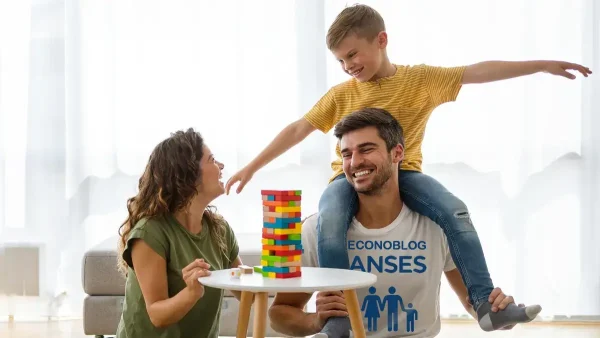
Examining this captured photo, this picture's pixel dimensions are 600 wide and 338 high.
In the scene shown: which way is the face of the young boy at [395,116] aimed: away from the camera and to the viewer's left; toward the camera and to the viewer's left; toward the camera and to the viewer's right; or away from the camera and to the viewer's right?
toward the camera and to the viewer's left

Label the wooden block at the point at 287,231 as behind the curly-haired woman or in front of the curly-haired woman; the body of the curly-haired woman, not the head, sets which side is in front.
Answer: in front

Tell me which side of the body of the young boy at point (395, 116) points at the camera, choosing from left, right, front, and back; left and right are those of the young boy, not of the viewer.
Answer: front

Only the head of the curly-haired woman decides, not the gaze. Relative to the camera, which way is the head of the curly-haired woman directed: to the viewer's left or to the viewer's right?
to the viewer's right

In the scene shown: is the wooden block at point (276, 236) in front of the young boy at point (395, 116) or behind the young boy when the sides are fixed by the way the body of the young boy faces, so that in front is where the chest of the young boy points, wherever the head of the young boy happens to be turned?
in front

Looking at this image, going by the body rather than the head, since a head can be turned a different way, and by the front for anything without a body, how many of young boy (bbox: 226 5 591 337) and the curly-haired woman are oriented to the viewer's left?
0

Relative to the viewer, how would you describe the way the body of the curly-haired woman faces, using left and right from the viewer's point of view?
facing the viewer and to the right of the viewer

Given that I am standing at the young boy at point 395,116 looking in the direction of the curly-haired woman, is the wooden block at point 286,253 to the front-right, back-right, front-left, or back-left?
front-left

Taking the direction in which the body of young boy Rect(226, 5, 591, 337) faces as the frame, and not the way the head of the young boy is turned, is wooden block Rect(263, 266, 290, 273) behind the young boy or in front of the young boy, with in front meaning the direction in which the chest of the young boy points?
in front
